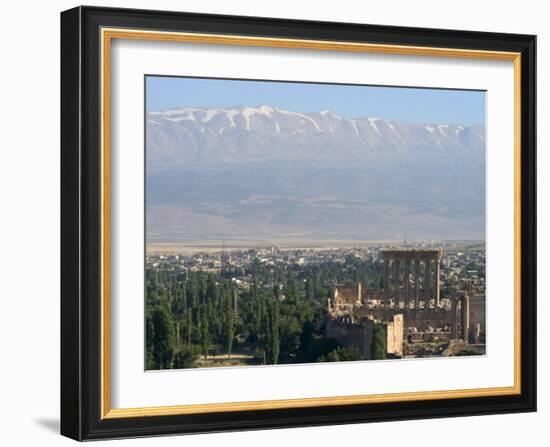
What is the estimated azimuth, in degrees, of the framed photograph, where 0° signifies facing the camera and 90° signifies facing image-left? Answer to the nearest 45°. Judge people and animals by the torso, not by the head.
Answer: approximately 315°
